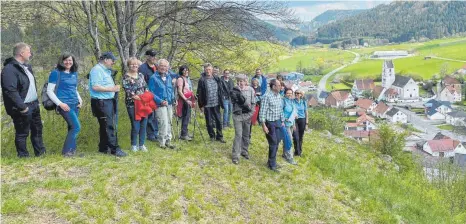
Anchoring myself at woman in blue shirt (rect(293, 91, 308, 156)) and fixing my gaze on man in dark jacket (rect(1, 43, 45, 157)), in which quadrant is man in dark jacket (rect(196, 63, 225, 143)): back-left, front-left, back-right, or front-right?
front-right

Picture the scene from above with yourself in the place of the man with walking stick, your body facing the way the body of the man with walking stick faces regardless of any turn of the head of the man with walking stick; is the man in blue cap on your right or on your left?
on your right

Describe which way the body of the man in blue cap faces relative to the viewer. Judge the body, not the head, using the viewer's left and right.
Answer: facing to the right of the viewer

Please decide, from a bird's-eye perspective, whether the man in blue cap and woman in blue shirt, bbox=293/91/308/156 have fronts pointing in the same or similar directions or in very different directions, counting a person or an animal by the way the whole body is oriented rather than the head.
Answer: very different directions

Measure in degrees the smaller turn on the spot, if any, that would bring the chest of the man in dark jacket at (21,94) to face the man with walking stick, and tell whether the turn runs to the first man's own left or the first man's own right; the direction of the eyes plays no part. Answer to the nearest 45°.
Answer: approximately 45° to the first man's own left

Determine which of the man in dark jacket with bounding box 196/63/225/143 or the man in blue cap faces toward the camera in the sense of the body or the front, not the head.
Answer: the man in dark jacket

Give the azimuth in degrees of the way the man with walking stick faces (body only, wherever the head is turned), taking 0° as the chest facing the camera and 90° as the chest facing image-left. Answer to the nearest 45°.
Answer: approximately 315°

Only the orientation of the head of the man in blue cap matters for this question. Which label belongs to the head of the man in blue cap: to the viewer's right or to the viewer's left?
to the viewer's right

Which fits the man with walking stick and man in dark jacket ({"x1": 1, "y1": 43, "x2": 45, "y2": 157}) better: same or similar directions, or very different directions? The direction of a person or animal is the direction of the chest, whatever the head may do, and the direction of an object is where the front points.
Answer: same or similar directions

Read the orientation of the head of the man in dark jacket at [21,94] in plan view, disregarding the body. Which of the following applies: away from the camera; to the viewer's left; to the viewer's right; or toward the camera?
to the viewer's right

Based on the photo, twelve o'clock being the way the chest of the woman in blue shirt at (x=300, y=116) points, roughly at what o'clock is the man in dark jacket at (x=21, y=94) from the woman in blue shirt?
The man in dark jacket is roughly at 12 o'clock from the woman in blue shirt.

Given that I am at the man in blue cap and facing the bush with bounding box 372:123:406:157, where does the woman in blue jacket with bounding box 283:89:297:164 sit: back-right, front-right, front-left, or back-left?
front-right

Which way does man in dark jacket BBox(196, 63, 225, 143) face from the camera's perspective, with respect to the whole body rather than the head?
toward the camera

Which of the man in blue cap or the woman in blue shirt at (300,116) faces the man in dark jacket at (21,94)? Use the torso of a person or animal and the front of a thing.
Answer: the woman in blue shirt

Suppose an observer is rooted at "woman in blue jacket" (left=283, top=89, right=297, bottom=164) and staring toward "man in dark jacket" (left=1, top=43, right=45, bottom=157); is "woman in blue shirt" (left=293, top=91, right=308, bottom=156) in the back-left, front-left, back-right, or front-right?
back-right

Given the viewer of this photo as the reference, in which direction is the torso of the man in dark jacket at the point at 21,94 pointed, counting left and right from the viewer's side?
facing the viewer and to the right of the viewer
